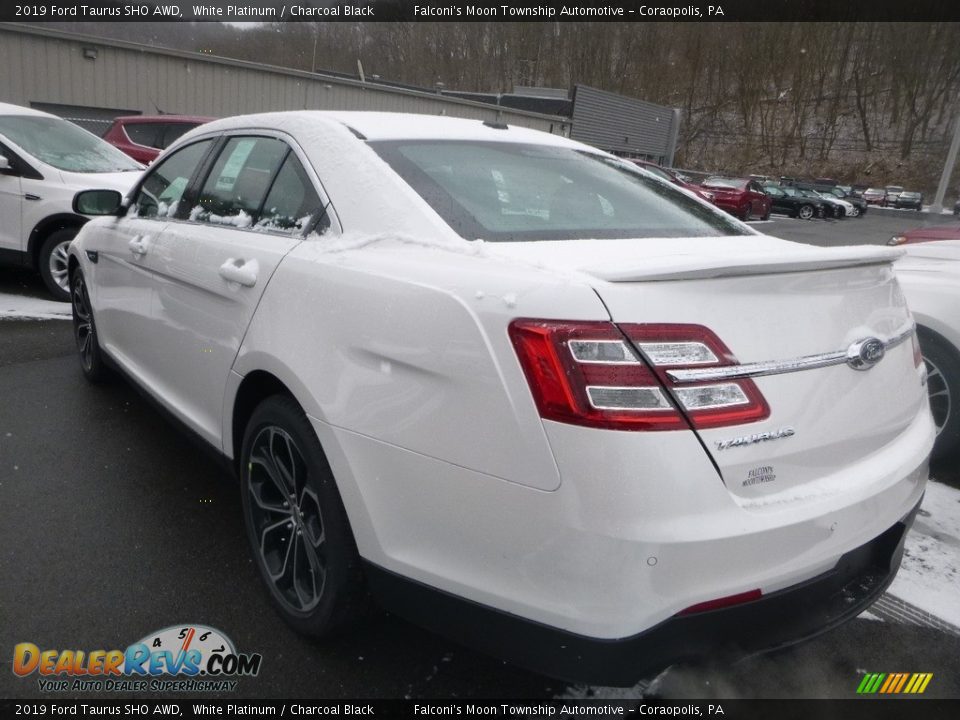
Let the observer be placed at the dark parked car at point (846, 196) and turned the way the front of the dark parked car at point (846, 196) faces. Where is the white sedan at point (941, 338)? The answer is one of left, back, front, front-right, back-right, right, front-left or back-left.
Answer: front-right

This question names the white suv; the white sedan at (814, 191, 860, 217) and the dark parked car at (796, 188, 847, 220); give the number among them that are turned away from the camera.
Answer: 0

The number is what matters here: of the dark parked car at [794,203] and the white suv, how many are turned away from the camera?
0

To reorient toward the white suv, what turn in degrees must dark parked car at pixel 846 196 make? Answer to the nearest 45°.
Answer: approximately 45° to its right

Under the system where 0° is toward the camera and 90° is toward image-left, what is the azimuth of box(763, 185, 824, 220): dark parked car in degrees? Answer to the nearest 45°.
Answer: approximately 315°

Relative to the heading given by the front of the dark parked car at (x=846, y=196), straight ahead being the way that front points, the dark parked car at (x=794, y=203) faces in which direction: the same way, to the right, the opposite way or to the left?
the same way

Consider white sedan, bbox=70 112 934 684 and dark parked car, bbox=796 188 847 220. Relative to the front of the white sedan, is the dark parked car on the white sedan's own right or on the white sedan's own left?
on the white sedan's own right

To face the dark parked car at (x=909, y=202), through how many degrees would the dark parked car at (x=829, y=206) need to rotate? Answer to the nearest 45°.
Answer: approximately 135° to its left

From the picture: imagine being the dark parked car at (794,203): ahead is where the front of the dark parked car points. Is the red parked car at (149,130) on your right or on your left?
on your right

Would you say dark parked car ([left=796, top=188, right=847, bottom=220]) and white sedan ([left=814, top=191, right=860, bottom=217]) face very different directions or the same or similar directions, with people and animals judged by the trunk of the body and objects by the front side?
same or similar directions

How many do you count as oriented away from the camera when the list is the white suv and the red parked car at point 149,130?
0
